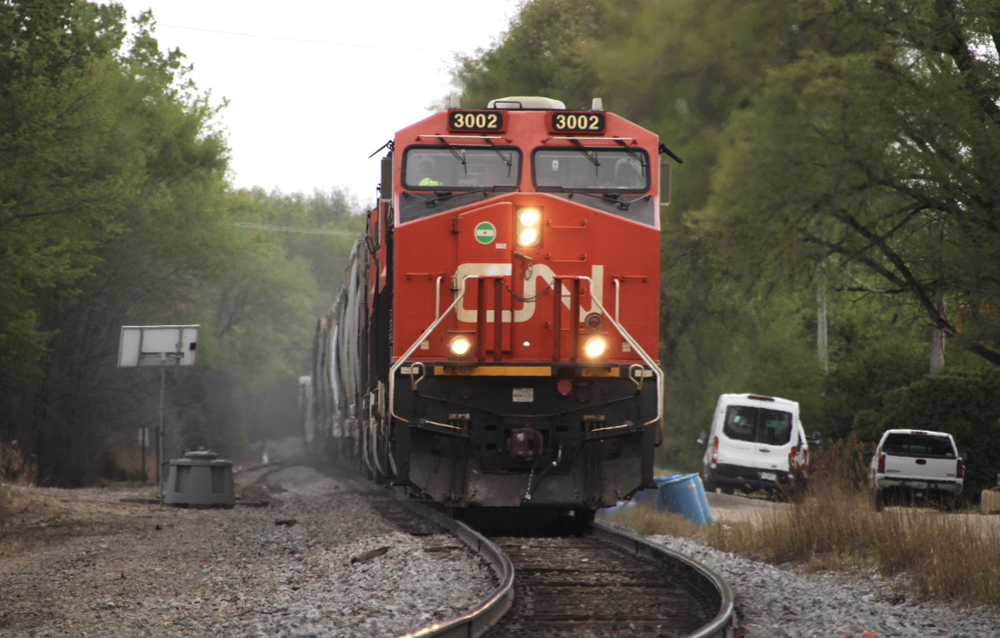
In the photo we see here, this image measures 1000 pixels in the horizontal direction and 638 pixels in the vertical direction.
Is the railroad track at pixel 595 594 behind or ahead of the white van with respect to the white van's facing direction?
behind

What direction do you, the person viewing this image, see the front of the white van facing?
facing away from the viewer

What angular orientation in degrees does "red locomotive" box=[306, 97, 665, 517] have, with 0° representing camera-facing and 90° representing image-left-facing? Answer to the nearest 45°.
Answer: approximately 0°

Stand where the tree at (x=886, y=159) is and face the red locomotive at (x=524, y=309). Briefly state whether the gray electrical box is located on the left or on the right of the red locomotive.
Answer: right

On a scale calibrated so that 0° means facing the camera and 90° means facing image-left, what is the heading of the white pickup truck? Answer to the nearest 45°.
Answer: approximately 180°

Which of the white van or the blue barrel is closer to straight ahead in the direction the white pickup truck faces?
the white van

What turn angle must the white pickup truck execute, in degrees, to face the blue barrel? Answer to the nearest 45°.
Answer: approximately 135° to its left

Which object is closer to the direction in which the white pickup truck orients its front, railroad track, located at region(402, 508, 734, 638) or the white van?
the white van
